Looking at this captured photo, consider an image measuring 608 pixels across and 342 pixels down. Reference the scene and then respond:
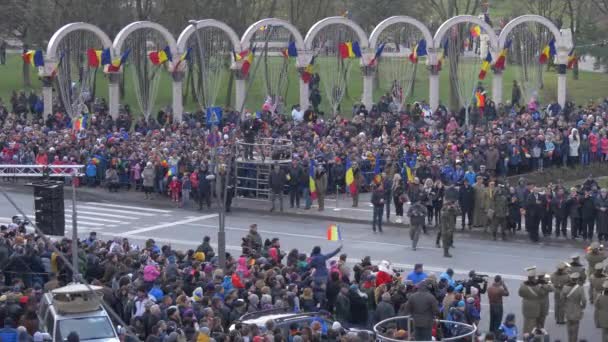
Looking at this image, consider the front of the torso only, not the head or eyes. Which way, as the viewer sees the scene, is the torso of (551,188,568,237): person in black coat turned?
toward the camera

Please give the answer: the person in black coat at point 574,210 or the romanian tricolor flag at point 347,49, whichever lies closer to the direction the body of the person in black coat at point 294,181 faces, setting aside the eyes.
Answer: the person in black coat

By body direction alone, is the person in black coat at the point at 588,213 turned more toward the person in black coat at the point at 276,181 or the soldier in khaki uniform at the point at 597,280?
the soldier in khaki uniform

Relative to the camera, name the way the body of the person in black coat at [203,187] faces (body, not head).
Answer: toward the camera

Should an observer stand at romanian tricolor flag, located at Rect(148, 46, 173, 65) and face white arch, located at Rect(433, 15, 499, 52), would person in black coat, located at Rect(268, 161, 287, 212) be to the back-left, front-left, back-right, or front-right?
front-right

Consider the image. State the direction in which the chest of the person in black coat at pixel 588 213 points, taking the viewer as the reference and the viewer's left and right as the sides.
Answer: facing the viewer

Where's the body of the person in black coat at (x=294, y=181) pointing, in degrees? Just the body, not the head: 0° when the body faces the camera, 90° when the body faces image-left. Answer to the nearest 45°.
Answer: approximately 0°

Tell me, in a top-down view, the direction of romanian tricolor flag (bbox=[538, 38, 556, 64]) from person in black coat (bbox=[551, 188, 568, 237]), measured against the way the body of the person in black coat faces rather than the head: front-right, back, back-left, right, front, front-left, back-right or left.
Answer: back

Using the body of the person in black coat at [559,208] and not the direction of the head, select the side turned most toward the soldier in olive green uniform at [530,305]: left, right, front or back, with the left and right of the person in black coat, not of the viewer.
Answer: front

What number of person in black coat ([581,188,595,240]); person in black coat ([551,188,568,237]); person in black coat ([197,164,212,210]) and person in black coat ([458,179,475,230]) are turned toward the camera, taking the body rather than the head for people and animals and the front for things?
4

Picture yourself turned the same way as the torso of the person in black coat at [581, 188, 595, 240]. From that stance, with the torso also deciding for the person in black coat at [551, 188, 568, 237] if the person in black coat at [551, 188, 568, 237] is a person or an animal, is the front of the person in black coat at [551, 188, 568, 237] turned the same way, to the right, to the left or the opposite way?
the same way

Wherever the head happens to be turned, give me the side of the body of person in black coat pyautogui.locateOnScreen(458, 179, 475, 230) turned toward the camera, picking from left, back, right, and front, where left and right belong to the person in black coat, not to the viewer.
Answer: front
